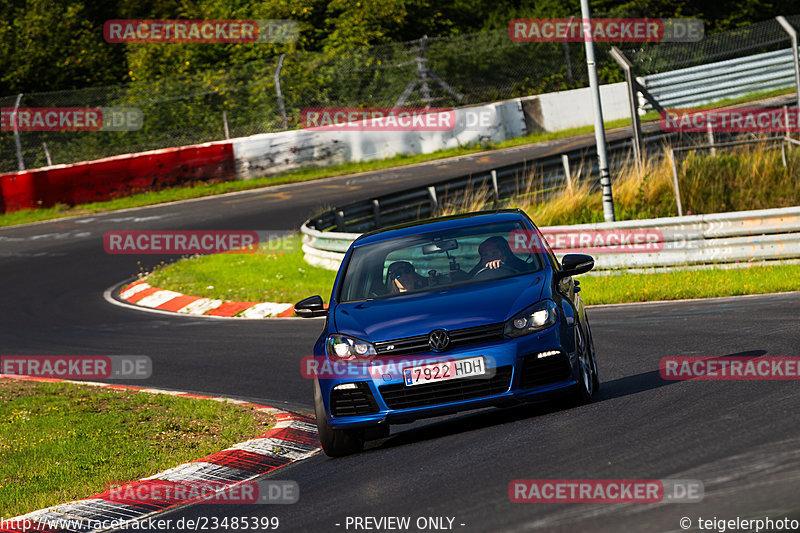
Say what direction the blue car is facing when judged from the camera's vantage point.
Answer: facing the viewer

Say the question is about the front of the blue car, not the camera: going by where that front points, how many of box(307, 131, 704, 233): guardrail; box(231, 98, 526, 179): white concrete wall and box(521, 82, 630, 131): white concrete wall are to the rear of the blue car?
3

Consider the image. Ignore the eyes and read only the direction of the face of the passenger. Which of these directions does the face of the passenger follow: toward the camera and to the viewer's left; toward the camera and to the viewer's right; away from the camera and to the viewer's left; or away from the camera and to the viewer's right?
toward the camera and to the viewer's left

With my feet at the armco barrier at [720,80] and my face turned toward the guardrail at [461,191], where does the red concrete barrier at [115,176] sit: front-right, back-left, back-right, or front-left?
front-right

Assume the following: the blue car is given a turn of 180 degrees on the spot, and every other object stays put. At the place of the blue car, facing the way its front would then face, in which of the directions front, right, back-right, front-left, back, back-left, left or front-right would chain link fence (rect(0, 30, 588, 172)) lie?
front

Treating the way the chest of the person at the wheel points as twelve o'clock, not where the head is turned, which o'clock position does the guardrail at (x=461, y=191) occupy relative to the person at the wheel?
The guardrail is roughly at 6 o'clock from the person at the wheel.

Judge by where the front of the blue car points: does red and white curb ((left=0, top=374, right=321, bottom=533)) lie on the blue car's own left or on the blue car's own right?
on the blue car's own right

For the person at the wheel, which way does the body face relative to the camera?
toward the camera

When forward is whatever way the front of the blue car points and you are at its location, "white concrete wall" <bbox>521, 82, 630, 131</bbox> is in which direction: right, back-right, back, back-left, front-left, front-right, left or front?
back

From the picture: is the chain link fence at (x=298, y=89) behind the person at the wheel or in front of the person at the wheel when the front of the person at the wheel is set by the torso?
behind

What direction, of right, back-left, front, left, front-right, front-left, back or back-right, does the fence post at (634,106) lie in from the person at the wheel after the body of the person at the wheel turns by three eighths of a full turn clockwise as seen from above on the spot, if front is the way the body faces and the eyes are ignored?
front-right

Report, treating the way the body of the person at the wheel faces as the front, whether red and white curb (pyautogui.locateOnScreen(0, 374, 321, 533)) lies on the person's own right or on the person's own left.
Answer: on the person's own right
